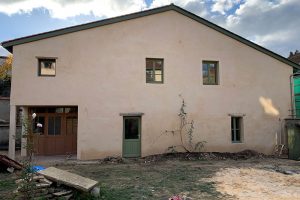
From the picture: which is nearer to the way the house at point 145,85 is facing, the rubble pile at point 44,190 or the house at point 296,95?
the rubble pile

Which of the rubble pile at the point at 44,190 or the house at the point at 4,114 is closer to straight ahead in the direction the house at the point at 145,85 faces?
the rubble pile

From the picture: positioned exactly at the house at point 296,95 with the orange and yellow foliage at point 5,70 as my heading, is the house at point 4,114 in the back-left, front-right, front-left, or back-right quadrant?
front-left

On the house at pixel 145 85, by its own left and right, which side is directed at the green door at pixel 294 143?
left

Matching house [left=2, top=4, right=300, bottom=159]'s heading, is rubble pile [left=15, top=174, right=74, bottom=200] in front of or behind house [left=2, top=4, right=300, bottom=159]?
in front

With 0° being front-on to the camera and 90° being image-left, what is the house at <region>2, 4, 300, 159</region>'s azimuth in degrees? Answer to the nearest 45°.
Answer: approximately 0°

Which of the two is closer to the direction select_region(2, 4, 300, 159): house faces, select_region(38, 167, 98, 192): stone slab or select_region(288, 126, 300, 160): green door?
the stone slab

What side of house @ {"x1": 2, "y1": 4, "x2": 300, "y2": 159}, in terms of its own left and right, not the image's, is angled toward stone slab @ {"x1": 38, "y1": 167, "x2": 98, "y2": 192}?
front

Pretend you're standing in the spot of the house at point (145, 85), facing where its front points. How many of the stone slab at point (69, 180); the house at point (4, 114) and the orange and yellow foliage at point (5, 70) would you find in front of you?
1

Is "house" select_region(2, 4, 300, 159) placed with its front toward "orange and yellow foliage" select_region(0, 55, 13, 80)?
no

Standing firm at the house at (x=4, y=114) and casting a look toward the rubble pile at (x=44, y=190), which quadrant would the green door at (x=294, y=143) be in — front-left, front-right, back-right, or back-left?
front-left

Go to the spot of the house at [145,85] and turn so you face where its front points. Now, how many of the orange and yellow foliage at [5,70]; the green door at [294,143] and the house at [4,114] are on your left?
1

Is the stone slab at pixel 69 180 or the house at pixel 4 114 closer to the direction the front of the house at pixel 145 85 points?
the stone slab

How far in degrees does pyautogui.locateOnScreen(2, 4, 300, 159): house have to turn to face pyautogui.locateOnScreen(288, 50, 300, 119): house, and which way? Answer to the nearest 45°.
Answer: approximately 90° to its left

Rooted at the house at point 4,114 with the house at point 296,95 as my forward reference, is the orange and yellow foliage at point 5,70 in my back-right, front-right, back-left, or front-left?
back-left
